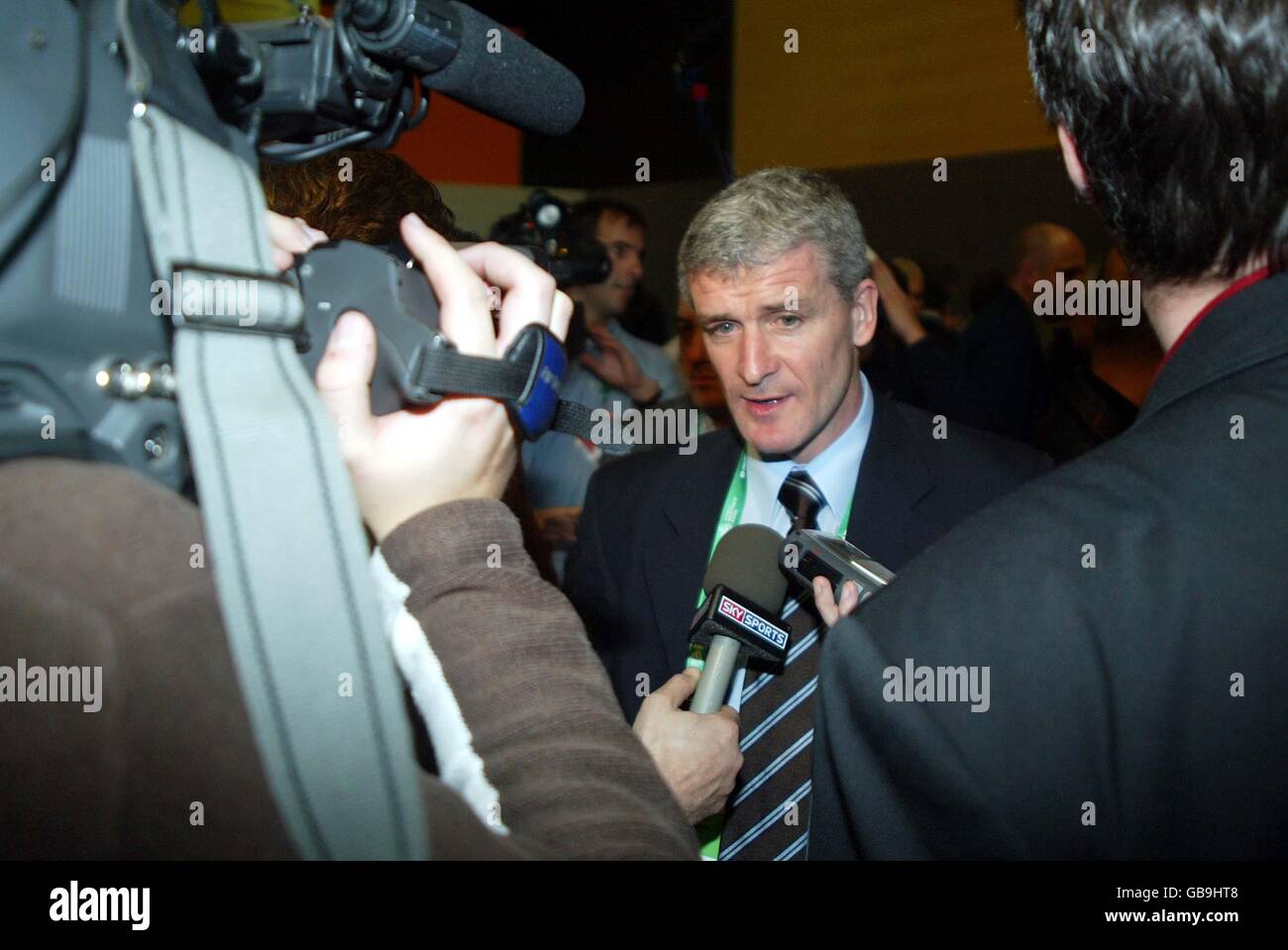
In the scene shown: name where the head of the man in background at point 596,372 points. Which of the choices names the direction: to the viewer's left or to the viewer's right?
to the viewer's right

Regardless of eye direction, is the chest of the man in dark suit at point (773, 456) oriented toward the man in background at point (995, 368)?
no

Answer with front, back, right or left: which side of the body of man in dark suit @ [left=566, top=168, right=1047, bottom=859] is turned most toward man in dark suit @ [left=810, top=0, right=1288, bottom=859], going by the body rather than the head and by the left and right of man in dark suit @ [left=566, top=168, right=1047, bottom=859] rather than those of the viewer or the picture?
front

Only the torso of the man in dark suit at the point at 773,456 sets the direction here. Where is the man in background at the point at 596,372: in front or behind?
behind

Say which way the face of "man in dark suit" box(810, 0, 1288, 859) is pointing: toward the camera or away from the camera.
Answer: away from the camera

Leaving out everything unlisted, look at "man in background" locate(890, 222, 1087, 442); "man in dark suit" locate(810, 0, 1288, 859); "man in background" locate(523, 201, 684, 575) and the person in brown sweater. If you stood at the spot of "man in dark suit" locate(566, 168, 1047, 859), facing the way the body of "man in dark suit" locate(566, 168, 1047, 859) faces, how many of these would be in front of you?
2

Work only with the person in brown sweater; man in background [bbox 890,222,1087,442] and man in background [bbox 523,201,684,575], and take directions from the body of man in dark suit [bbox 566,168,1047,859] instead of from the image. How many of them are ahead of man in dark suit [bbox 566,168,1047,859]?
1

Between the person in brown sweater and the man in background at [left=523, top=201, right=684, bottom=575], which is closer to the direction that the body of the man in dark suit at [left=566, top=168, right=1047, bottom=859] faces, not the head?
the person in brown sweater

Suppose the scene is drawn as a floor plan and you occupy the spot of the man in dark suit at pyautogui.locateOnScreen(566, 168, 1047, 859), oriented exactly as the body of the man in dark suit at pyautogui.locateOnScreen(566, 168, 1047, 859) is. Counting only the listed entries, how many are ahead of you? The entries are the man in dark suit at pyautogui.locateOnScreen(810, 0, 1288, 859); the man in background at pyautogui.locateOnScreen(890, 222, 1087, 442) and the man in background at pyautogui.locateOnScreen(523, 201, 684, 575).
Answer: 1

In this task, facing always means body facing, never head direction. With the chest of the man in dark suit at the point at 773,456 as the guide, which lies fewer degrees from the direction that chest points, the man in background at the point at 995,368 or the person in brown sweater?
the person in brown sweater

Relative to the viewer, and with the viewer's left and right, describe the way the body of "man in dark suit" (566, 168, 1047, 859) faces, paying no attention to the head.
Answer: facing the viewer

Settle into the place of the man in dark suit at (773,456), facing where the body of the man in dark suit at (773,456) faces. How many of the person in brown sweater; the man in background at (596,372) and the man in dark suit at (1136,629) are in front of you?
2

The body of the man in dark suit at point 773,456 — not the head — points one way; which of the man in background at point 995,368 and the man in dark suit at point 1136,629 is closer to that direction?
the man in dark suit

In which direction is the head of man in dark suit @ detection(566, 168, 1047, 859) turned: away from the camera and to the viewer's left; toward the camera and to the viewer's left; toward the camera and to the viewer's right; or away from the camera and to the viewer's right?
toward the camera and to the viewer's left
